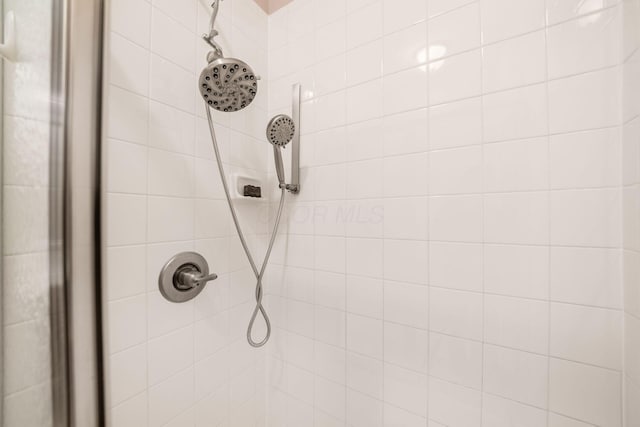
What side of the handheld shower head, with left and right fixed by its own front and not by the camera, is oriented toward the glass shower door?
right

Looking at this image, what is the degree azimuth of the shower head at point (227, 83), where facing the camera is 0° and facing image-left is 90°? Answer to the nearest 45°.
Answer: approximately 0°
